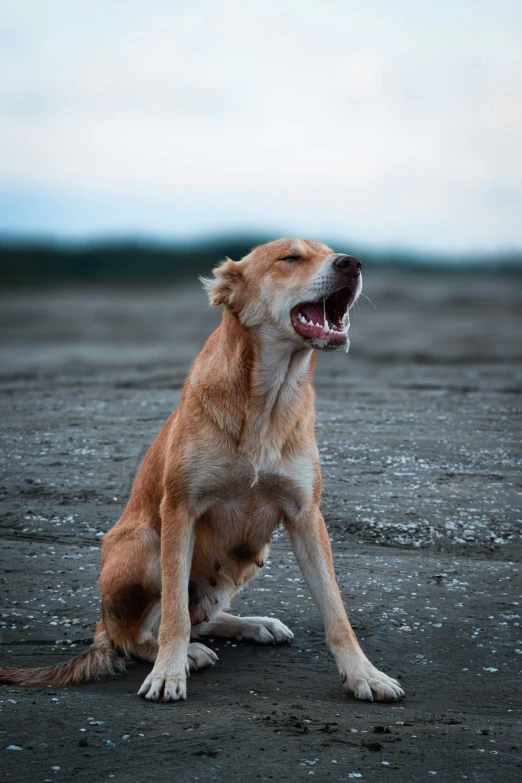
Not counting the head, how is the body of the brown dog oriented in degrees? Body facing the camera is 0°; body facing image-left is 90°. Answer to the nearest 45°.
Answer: approximately 315°
